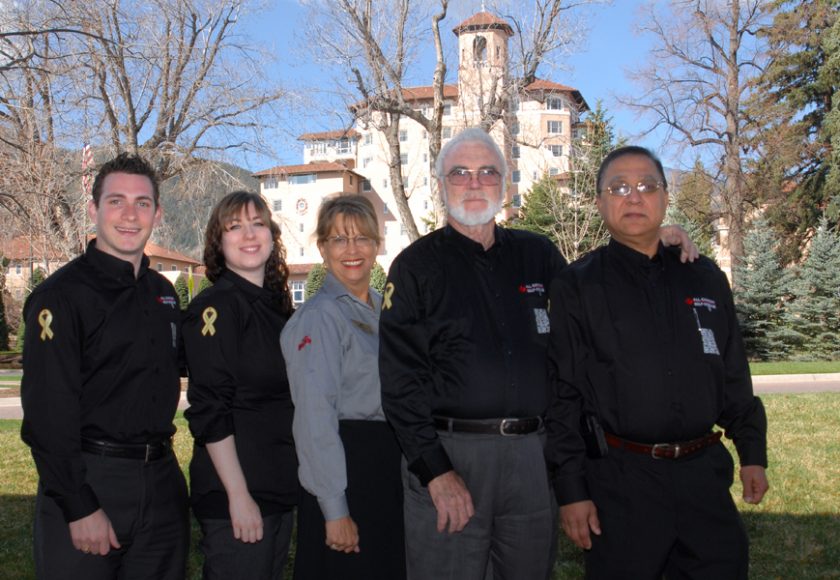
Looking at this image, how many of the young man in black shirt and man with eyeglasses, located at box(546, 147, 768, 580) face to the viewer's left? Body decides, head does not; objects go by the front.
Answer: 0

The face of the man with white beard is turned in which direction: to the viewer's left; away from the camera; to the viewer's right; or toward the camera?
toward the camera

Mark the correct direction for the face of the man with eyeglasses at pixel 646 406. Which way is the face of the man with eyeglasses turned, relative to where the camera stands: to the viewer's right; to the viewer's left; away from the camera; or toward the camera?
toward the camera

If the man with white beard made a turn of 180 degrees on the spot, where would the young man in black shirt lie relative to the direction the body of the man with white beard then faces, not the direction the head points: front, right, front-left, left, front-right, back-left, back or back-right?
front-left

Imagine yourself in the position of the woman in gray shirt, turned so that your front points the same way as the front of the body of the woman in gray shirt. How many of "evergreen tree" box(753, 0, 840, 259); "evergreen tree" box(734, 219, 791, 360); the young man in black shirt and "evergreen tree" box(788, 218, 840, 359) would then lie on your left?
3

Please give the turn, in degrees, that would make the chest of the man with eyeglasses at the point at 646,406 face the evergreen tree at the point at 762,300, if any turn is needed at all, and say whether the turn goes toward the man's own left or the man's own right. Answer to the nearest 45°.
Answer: approximately 180°

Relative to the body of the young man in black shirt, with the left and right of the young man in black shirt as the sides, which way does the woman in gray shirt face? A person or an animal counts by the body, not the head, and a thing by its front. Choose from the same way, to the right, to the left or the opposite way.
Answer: the same way

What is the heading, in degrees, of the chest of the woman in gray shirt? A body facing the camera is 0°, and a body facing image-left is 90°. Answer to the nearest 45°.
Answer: approximately 315°

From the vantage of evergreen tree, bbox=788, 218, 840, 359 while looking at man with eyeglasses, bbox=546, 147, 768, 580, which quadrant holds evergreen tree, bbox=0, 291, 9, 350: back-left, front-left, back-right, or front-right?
front-right

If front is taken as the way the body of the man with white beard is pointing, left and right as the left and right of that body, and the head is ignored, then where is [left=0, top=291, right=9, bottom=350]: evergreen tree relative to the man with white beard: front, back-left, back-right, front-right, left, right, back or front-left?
back

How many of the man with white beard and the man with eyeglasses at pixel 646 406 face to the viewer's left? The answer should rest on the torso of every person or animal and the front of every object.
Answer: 0

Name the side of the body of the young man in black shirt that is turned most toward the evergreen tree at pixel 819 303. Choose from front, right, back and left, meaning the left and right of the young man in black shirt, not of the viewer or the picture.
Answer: left

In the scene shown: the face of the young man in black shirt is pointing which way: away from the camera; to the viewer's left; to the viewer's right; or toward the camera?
toward the camera

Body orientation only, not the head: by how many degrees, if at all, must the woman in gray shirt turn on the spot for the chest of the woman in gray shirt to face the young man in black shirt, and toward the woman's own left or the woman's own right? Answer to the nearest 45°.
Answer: approximately 135° to the woman's own right

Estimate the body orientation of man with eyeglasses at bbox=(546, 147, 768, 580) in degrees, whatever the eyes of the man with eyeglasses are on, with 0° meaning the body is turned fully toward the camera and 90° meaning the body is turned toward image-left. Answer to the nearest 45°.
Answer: approximately 0°

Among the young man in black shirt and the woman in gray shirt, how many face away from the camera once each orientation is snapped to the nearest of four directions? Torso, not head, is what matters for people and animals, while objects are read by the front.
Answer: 0

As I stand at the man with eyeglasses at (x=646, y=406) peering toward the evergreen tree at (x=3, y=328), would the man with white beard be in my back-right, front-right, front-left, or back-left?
front-left
